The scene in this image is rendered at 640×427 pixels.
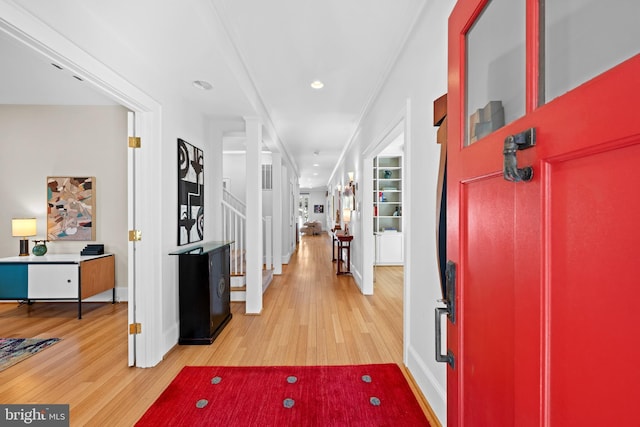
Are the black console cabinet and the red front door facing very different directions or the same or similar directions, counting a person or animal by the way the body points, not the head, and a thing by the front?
very different directions

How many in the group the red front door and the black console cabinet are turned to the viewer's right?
1

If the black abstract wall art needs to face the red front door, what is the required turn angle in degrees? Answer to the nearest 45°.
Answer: approximately 90° to its right

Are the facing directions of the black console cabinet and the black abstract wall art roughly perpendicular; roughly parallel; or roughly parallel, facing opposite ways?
roughly parallel

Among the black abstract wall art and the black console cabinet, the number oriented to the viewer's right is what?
2

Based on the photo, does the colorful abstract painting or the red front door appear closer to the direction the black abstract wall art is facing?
the red front door

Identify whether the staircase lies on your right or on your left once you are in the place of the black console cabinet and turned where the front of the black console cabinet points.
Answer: on your left

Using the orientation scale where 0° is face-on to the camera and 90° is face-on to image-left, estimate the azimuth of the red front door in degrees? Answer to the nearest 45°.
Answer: approximately 45°

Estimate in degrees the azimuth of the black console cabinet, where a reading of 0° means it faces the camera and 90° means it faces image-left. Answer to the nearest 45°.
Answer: approximately 270°

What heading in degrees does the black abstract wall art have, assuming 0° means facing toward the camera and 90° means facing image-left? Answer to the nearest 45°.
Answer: approximately 270°

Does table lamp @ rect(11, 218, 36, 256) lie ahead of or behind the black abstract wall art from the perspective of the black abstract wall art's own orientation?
behind

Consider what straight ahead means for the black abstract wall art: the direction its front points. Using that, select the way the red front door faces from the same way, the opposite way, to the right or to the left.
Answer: the opposite way

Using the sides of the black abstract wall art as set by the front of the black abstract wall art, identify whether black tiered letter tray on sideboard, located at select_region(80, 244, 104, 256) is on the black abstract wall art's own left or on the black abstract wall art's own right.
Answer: on the black abstract wall art's own left
